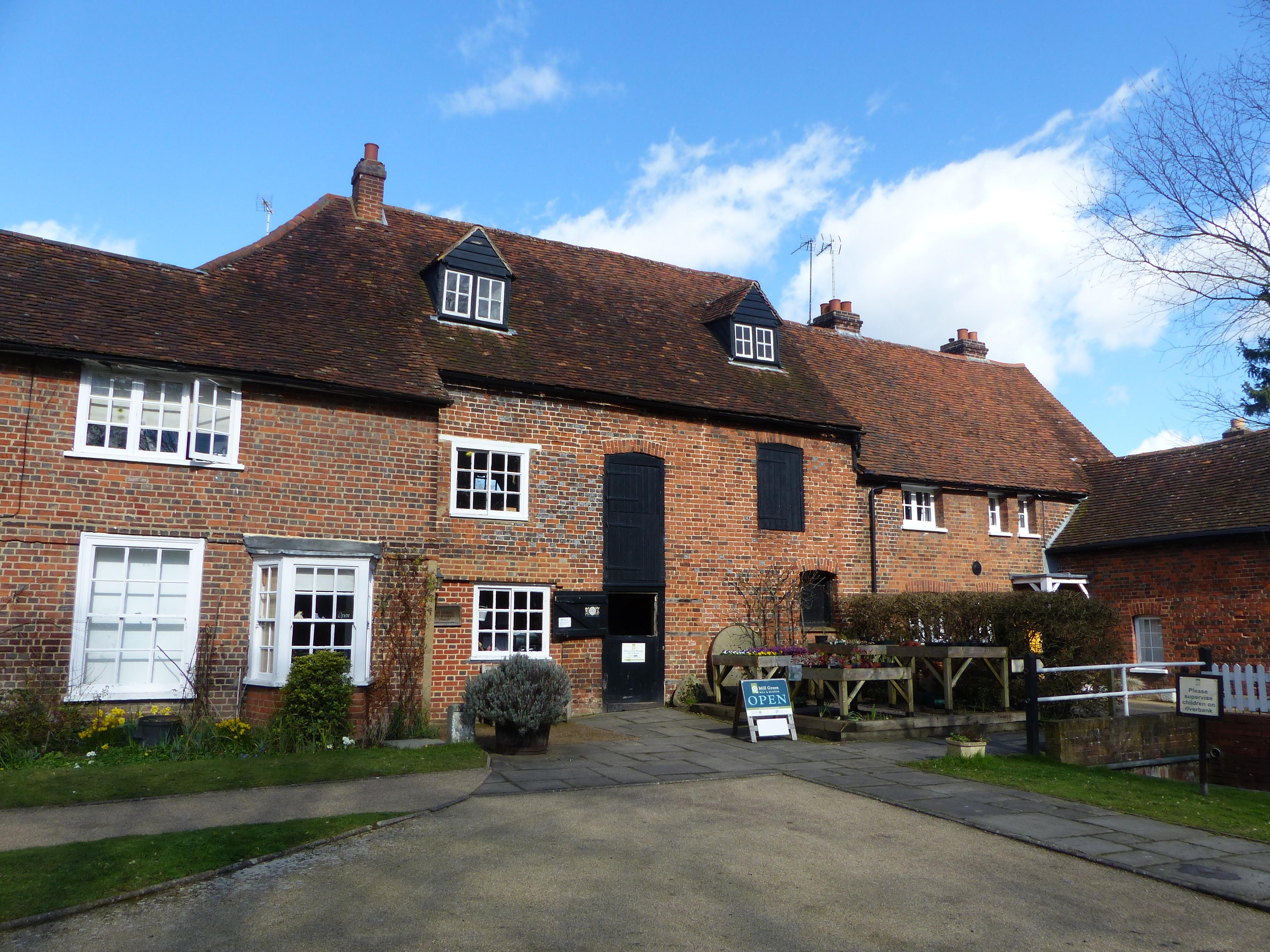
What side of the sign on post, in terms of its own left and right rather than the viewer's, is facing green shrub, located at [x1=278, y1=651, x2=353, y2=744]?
right

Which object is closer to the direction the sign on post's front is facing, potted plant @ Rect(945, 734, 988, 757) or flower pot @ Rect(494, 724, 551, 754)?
the flower pot

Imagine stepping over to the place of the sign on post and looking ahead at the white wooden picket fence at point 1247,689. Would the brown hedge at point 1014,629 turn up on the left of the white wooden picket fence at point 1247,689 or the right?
left

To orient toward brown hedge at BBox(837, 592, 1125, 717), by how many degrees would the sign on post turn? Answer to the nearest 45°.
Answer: approximately 135° to its right

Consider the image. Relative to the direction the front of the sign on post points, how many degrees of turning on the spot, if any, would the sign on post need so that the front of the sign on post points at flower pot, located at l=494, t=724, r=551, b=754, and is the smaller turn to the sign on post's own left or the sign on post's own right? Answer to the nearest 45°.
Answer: approximately 90° to the sign on post's own right

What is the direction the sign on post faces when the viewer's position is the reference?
facing the viewer

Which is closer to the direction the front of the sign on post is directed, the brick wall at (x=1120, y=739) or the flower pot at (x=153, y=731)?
the flower pot

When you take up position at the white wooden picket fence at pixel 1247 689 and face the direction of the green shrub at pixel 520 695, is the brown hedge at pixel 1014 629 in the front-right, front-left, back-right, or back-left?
front-right

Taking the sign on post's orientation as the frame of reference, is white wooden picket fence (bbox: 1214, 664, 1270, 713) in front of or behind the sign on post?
behind

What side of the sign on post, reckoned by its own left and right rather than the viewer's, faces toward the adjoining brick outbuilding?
back
